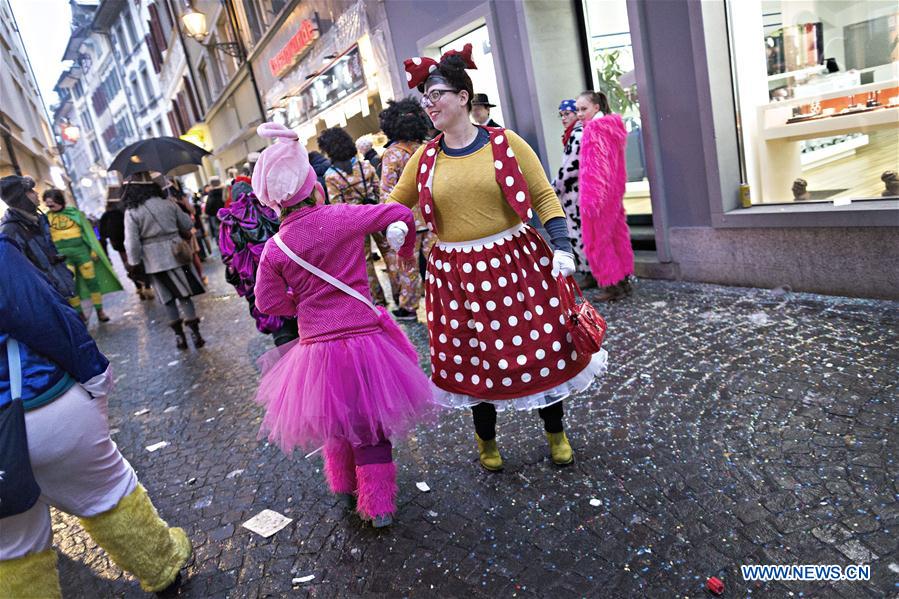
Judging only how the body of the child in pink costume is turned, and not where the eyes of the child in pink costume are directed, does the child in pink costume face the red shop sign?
yes

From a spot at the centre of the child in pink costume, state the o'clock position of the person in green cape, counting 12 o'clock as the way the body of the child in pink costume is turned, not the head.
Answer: The person in green cape is roughly at 11 o'clock from the child in pink costume.

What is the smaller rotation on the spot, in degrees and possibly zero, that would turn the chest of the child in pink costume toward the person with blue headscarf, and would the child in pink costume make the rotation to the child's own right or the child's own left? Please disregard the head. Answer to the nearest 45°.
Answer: approximately 45° to the child's own right

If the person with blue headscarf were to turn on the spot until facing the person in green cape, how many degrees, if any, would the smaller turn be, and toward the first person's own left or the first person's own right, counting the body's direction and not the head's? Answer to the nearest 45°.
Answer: approximately 45° to the first person's own right

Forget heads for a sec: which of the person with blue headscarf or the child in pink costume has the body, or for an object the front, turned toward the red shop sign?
the child in pink costume

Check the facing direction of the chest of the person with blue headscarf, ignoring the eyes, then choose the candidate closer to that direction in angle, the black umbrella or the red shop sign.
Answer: the black umbrella

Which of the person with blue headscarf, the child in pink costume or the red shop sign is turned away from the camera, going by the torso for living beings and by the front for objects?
the child in pink costume

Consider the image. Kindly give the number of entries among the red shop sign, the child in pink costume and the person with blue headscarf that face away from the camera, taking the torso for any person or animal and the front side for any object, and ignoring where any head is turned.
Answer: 1

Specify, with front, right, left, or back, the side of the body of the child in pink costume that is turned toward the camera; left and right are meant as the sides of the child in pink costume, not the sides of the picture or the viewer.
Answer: back

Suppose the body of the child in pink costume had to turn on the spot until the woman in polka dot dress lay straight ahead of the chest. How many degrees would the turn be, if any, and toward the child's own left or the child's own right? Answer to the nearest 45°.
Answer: approximately 90° to the child's own right

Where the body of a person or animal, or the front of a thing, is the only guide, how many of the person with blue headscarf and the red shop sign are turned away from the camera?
0

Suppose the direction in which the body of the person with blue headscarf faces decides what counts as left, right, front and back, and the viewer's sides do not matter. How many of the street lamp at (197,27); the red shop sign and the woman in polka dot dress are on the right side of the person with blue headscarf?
2

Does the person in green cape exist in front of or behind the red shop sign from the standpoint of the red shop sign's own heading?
in front
